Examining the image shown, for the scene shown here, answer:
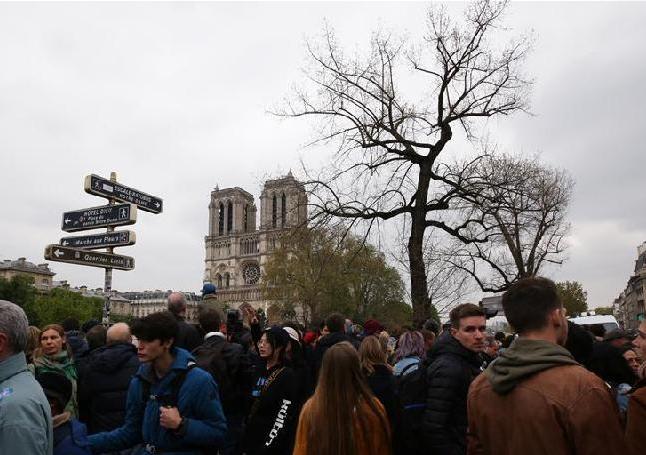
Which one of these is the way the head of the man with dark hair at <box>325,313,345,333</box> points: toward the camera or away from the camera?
away from the camera

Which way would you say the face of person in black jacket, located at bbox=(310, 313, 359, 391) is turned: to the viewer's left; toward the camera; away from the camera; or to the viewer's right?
away from the camera

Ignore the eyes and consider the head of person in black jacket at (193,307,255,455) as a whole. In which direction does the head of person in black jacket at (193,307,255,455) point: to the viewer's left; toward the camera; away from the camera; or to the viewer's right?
away from the camera

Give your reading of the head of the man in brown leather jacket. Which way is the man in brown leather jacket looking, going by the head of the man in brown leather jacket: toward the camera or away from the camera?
away from the camera

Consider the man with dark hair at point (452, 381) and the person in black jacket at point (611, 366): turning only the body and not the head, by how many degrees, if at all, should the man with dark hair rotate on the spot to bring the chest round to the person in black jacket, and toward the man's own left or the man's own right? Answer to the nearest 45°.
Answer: approximately 45° to the man's own left

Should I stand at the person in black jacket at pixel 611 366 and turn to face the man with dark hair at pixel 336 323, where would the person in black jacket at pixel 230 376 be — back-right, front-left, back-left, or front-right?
front-left

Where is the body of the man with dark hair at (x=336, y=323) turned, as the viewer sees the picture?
away from the camera

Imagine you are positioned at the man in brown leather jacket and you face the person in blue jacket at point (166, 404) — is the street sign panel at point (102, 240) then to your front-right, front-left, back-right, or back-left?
front-right

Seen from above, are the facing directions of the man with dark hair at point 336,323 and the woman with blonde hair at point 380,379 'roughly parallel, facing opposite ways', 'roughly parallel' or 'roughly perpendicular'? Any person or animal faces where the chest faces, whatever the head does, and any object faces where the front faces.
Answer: roughly parallel

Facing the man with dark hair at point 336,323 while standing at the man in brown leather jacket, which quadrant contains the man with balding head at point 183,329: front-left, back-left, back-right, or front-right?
front-left

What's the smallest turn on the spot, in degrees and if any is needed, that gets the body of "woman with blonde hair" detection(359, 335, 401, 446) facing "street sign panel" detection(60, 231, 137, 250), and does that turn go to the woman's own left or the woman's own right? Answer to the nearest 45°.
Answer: approximately 45° to the woman's own left

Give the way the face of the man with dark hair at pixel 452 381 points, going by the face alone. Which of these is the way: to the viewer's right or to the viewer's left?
to the viewer's right

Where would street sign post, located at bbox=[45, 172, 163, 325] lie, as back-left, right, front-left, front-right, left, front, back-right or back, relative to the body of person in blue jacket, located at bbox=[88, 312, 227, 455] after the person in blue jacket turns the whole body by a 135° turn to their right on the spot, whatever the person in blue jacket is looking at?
front

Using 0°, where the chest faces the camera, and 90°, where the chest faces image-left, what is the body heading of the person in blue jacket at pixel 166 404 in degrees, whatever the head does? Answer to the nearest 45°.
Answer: approximately 45°

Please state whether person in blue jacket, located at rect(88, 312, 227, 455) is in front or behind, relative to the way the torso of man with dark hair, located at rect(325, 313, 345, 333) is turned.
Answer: behind
